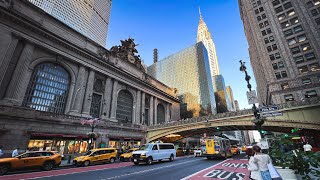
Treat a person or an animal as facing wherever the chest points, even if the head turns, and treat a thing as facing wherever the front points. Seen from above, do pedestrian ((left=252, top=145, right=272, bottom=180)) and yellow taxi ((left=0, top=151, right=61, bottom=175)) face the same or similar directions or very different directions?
very different directions

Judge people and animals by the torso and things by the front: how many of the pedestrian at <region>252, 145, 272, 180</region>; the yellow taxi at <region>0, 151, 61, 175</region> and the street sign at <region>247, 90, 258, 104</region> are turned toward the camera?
1

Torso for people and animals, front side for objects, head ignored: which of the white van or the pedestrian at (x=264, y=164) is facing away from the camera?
the pedestrian

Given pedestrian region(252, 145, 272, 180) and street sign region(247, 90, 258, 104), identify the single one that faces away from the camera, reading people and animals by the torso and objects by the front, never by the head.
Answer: the pedestrian

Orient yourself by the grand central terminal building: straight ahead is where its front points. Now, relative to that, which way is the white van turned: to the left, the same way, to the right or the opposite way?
to the right

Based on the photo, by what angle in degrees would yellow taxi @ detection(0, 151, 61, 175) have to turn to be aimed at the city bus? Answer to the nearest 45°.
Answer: approximately 180°

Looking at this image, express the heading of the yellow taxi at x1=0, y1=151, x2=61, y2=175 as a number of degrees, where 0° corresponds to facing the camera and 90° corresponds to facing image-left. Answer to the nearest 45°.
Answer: approximately 90°

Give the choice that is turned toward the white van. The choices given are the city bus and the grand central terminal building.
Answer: the grand central terminal building
